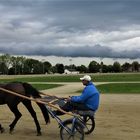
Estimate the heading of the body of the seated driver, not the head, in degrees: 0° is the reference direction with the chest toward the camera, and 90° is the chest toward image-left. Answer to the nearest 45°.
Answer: approximately 90°
